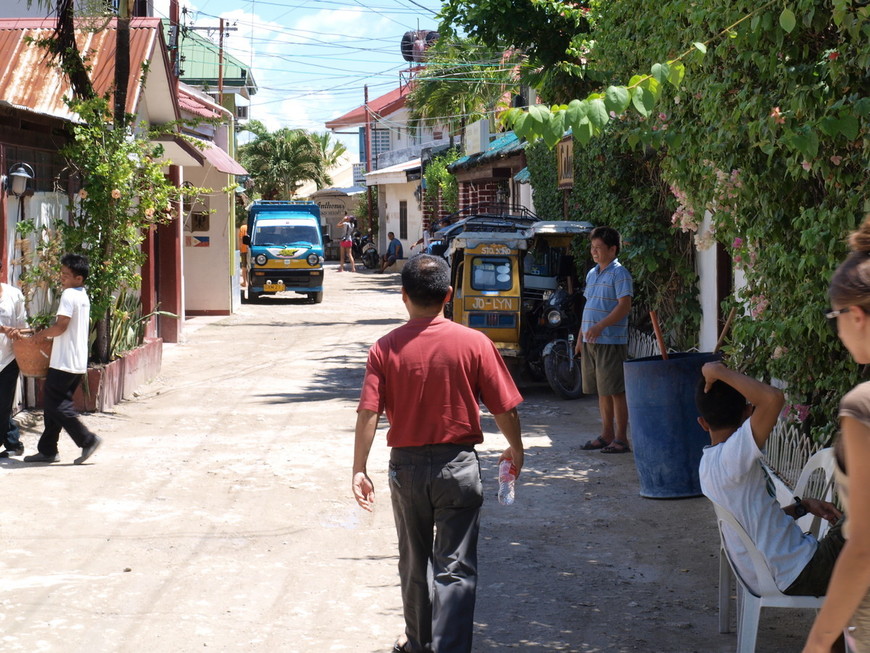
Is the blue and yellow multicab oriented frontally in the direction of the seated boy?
yes

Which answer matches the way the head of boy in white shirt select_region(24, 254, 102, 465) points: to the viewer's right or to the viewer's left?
to the viewer's left

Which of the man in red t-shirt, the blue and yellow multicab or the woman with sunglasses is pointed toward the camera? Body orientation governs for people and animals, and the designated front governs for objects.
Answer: the blue and yellow multicab

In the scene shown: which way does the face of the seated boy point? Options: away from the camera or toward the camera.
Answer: away from the camera

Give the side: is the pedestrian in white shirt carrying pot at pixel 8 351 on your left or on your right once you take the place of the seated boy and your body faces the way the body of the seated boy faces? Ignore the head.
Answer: on your left

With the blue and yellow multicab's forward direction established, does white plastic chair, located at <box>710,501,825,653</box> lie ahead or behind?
ahead

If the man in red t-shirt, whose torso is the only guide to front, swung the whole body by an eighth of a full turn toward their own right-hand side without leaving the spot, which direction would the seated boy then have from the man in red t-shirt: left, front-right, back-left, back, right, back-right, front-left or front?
front-right

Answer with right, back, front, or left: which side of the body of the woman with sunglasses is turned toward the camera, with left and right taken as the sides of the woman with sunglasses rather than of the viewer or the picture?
left

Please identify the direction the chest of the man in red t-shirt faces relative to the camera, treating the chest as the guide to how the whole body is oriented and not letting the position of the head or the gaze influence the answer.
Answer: away from the camera

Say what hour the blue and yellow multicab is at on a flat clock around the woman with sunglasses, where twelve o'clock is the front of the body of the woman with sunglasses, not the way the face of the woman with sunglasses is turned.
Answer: The blue and yellow multicab is roughly at 2 o'clock from the woman with sunglasses.

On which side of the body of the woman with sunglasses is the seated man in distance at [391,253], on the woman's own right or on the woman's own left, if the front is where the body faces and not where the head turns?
on the woman's own right

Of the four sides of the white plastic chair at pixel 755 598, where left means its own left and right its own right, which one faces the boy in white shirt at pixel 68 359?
left

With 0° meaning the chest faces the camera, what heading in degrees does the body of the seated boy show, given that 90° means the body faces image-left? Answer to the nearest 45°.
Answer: approximately 225°
